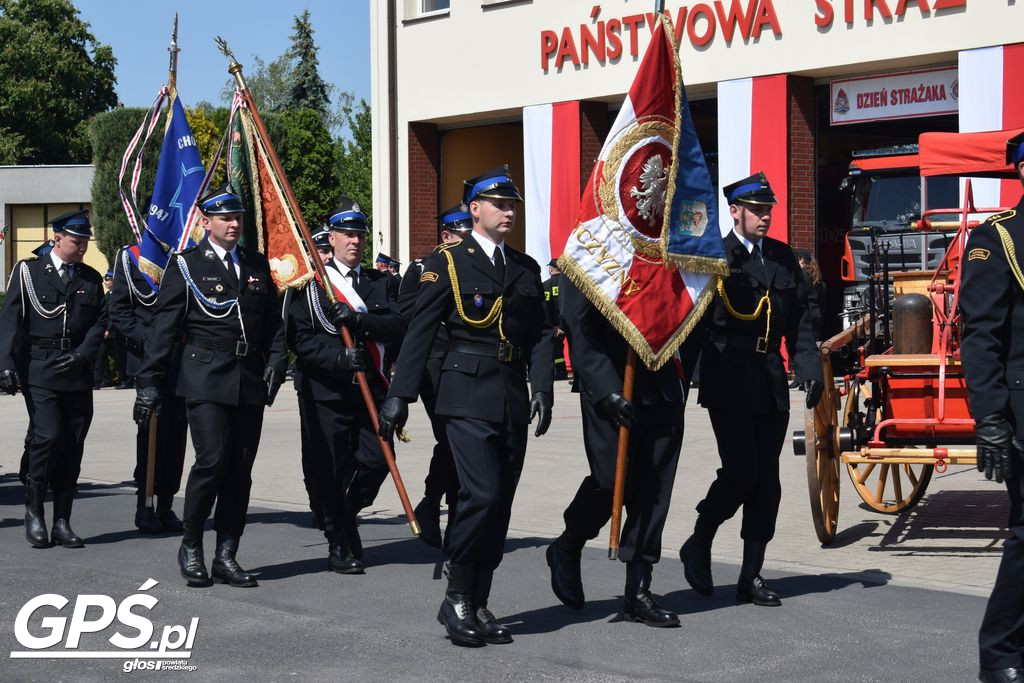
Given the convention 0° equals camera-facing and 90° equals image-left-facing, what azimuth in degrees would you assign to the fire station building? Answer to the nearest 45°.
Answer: approximately 45°

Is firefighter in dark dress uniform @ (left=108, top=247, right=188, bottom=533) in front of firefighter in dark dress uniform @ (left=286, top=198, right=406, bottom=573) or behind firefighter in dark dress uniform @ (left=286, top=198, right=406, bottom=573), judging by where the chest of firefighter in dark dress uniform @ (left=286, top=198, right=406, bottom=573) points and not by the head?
behind

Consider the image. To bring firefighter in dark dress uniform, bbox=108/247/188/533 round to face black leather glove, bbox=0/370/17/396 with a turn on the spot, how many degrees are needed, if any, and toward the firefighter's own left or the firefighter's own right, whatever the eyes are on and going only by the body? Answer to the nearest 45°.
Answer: approximately 90° to the firefighter's own right

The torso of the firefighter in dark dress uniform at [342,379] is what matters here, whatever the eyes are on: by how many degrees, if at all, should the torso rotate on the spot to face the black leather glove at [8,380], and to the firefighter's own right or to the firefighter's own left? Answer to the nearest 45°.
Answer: approximately 135° to the firefighter's own right

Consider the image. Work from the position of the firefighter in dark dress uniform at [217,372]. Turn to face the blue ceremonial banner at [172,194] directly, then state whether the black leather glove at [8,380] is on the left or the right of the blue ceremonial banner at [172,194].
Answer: left

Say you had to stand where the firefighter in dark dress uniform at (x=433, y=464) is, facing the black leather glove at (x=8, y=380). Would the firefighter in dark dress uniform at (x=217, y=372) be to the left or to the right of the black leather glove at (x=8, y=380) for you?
left

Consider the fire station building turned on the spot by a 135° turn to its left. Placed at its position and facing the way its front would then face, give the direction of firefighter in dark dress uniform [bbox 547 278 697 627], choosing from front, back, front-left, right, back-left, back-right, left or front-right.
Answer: right

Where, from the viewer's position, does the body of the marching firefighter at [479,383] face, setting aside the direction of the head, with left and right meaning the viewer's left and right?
facing the viewer and to the right of the viewer

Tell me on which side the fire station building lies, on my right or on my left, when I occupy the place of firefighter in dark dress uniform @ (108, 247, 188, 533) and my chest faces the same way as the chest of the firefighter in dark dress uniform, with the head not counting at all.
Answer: on my left
